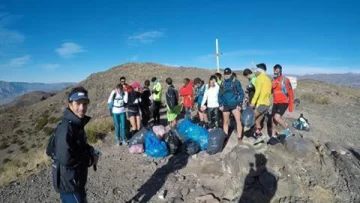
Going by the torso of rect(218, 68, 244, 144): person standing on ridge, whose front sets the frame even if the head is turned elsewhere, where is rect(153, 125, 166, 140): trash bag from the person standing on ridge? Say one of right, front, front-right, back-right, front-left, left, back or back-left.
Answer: right

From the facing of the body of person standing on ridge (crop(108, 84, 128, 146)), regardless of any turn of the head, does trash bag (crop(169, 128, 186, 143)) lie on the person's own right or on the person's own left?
on the person's own left

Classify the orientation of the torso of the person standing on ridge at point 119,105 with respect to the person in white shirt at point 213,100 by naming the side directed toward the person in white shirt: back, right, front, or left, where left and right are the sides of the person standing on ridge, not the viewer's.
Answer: left

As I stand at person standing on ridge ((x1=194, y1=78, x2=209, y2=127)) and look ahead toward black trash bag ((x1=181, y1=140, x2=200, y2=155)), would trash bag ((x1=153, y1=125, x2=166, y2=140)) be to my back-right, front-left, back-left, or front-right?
front-right

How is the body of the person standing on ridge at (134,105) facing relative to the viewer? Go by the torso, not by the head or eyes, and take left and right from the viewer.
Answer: facing the viewer and to the right of the viewer

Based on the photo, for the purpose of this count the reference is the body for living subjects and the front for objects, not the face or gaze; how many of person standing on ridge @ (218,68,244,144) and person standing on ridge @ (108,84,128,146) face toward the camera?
2

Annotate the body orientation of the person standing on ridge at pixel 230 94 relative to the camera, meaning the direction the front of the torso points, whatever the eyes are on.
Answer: toward the camera

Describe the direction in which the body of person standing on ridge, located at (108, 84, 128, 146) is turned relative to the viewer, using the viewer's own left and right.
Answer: facing the viewer
